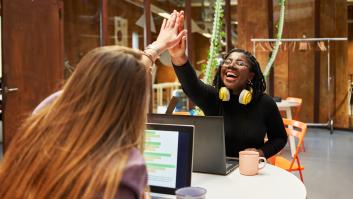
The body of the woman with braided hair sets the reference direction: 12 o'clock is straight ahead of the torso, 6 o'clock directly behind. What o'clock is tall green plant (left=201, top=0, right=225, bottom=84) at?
The tall green plant is roughly at 4 o'clock from the woman with braided hair.

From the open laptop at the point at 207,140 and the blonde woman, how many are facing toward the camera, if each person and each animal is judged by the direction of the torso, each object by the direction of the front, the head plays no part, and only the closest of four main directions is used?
0

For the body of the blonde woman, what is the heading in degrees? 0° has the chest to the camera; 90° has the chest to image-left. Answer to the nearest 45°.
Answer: approximately 225°

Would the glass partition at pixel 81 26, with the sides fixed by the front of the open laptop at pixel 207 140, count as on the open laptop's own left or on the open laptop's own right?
on the open laptop's own left

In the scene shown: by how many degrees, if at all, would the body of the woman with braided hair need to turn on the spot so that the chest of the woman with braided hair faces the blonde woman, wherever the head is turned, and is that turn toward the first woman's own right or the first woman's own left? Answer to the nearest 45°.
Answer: approximately 45° to the first woman's own left

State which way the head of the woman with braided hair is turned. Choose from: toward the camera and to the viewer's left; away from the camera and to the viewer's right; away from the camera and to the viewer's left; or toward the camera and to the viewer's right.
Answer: toward the camera and to the viewer's left

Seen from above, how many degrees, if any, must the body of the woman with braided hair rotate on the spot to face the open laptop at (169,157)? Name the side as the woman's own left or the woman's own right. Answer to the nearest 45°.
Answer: approximately 45° to the woman's own left

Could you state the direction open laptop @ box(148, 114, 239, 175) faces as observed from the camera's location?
facing away from the viewer and to the right of the viewer

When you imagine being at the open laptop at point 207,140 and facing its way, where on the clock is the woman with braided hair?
The woman with braided hair is roughly at 11 o'clock from the open laptop.

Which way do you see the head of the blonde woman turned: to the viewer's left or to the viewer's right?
to the viewer's right

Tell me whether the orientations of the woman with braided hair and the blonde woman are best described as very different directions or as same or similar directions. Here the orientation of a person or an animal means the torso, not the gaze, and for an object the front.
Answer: very different directions
